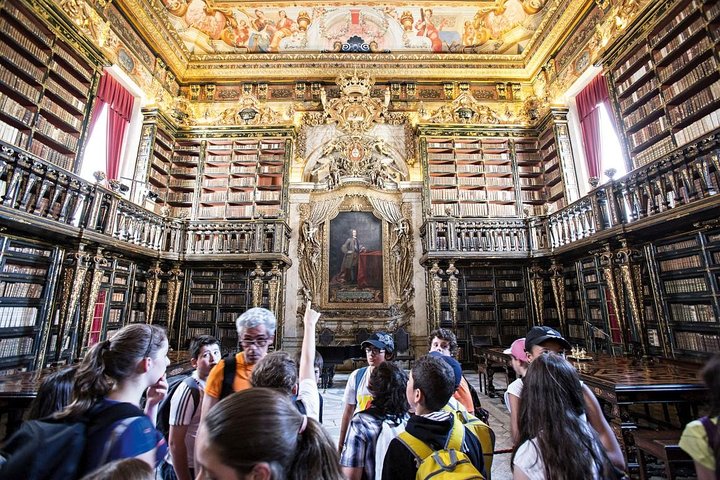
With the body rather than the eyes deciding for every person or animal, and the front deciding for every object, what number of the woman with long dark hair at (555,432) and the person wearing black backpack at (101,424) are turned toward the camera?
0

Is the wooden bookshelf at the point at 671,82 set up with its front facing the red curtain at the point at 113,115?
yes

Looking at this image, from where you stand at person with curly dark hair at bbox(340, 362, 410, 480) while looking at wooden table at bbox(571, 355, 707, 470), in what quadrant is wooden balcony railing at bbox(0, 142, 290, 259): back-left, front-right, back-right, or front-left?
back-left

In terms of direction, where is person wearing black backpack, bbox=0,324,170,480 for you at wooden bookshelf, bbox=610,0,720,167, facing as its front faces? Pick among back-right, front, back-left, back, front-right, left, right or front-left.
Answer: front-left

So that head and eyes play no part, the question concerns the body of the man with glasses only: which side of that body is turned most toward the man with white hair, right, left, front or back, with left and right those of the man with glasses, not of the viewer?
right

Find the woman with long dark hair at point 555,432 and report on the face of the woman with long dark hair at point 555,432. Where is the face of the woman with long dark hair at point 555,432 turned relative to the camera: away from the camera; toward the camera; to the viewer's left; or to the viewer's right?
away from the camera

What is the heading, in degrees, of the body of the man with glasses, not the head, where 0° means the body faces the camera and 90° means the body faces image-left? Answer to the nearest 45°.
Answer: approximately 315°

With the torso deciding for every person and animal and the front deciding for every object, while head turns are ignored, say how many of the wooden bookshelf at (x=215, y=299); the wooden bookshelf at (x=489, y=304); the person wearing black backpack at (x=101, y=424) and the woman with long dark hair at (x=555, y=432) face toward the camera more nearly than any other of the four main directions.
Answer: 2

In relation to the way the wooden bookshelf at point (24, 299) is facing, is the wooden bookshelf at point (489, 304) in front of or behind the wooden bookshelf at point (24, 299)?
in front

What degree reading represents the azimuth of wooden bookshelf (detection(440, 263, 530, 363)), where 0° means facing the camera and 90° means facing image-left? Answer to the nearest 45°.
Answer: approximately 0°

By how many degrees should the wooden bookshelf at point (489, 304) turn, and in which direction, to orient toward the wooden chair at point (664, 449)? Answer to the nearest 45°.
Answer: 0° — it already faces it

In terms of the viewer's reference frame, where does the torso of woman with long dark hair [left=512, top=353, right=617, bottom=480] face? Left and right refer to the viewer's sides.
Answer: facing away from the viewer

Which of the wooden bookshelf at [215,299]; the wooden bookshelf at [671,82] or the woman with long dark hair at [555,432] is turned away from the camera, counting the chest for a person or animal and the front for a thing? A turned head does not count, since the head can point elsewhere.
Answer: the woman with long dark hair

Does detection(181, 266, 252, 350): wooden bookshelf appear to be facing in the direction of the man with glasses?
yes
